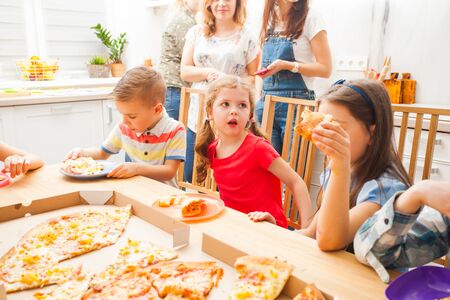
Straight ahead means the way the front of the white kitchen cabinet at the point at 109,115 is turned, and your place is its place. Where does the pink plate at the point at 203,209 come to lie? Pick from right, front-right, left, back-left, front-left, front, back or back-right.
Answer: front

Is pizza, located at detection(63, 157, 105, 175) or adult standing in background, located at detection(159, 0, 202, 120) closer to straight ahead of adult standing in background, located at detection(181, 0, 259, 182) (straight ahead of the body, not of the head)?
the pizza

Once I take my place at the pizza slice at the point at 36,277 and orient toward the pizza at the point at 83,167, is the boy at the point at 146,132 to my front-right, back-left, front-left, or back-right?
front-right

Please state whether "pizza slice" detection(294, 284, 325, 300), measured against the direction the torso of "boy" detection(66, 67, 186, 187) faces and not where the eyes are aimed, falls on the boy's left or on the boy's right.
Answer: on the boy's left

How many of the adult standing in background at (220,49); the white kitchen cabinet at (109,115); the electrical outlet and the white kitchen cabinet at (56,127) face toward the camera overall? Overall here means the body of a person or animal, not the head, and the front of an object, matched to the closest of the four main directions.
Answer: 4

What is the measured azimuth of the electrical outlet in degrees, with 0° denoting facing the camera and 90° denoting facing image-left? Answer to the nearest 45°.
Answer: approximately 0°

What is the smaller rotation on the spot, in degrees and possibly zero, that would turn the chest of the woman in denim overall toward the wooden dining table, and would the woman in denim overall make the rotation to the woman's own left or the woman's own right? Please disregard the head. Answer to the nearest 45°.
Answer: approximately 45° to the woman's own left

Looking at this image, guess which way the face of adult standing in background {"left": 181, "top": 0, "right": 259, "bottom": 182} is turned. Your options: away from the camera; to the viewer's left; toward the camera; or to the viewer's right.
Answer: toward the camera

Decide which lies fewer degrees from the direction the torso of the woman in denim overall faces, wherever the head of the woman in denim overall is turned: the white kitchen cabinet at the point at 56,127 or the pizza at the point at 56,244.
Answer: the pizza

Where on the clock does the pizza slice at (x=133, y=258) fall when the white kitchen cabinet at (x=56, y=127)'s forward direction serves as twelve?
The pizza slice is roughly at 12 o'clock from the white kitchen cabinet.

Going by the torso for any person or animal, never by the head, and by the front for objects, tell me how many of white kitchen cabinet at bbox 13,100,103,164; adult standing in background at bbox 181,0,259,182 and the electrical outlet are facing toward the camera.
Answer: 3

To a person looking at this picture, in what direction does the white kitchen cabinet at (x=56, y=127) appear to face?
facing the viewer

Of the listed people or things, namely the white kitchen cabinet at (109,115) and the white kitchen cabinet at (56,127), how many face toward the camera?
2
